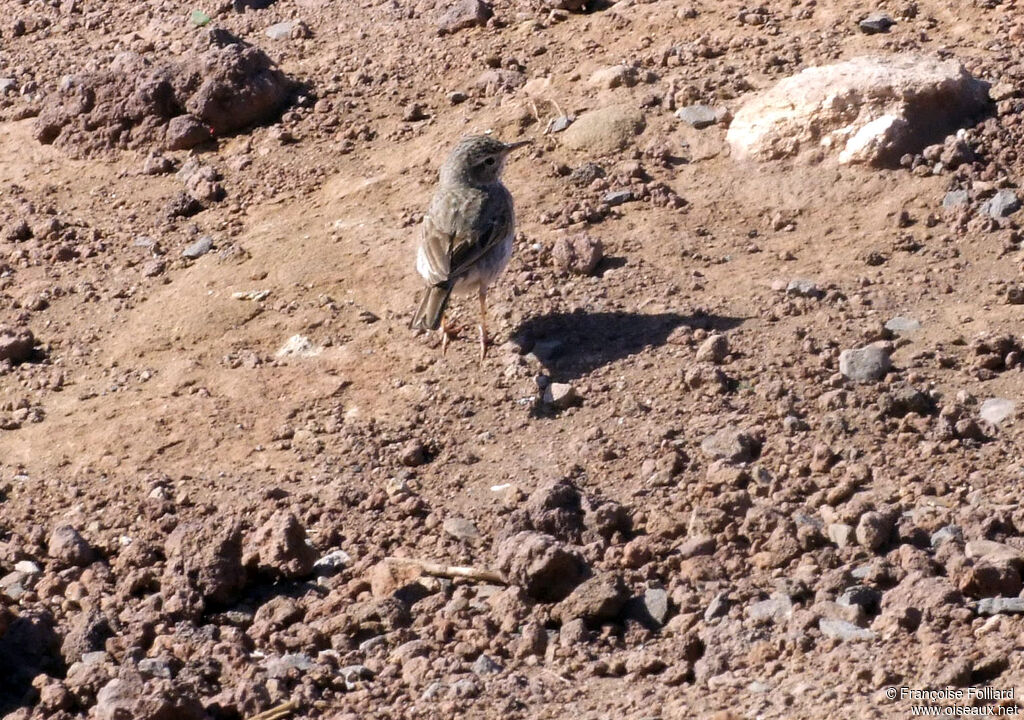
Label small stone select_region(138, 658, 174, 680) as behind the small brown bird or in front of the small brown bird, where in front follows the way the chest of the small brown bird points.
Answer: behind

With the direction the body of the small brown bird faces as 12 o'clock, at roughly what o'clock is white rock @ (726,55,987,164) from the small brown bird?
The white rock is roughly at 1 o'clock from the small brown bird.

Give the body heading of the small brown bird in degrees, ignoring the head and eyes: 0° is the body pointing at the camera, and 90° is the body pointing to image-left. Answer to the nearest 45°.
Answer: approximately 225°

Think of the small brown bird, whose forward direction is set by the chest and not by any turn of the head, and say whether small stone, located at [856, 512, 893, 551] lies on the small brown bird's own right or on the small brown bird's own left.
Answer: on the small brown bird's own right

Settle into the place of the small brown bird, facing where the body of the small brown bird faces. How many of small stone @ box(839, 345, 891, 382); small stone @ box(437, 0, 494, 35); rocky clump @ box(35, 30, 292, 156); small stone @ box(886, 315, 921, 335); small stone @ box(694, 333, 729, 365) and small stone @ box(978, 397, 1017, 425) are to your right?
4

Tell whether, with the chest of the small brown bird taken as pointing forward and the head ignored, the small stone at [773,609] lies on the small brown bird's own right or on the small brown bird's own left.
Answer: on the small brown bird's own right

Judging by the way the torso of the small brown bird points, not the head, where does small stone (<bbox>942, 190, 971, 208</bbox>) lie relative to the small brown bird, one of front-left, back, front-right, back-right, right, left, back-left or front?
front-right

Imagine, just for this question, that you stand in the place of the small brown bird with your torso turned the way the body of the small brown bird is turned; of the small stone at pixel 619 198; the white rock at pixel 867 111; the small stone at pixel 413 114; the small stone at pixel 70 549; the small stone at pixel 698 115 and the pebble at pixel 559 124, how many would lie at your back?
1

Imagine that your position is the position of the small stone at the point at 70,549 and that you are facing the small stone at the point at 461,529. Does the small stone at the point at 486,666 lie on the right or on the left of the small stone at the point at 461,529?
right

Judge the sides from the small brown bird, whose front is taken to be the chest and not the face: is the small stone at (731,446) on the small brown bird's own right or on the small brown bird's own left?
on the small brown bird's own right

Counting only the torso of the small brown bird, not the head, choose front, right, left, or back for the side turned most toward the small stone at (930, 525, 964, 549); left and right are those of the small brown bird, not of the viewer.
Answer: right

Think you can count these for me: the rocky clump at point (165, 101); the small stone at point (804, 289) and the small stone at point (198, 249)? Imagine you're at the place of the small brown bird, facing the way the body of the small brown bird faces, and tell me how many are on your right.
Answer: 1

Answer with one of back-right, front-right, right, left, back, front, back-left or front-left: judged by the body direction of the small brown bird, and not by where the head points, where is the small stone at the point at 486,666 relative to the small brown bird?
back-right

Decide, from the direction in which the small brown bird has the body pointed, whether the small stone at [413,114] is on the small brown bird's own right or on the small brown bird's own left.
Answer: on the small brown bird's own left

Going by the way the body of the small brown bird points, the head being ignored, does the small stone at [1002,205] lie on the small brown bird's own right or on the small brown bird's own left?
on the small brown bird's own right

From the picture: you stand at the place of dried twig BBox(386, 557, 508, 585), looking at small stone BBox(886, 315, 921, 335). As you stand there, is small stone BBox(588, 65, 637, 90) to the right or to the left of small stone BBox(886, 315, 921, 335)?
left

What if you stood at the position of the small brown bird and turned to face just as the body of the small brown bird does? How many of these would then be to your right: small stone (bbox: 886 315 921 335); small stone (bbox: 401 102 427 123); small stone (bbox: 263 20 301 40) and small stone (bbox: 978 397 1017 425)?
2

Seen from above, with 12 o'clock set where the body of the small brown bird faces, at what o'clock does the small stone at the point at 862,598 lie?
The small stone is roughly at 4 o'clock from the small brown bird.

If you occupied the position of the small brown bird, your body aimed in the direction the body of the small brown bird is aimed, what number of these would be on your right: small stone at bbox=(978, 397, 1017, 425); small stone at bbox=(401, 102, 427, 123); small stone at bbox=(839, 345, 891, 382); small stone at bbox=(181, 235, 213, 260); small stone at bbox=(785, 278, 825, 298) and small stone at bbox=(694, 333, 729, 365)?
4

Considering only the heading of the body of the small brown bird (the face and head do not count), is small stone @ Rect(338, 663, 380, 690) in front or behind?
behind

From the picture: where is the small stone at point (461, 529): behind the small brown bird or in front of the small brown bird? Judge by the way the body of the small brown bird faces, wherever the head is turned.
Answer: behind

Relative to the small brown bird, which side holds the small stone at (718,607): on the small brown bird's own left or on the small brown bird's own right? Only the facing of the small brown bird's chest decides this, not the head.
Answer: on the small brown bird's own right

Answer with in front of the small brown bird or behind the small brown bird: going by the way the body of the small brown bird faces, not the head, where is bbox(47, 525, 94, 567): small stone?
behind
